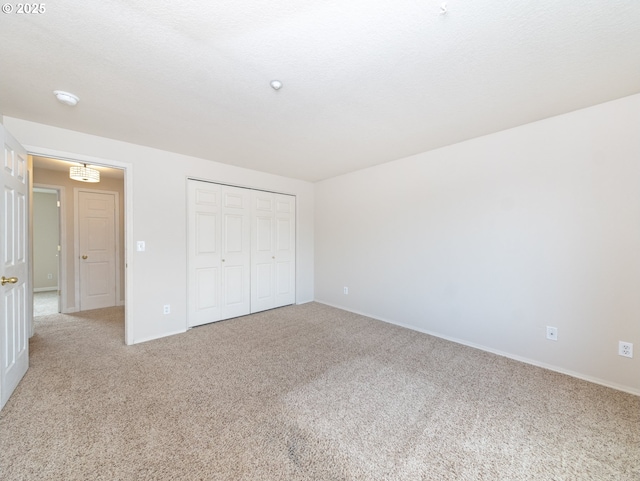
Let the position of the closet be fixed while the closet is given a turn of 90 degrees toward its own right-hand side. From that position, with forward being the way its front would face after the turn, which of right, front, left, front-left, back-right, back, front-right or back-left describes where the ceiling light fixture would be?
front-right

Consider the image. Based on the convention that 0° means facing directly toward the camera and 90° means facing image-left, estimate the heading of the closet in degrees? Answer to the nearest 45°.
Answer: approximately 315°

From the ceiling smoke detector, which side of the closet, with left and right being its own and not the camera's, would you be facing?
right

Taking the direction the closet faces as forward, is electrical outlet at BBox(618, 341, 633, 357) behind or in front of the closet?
in front

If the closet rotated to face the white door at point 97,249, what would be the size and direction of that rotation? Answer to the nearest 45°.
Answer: approximately 180°

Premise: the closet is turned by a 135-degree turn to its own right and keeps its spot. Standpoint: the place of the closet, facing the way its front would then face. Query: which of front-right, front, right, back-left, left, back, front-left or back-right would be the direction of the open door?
front-left

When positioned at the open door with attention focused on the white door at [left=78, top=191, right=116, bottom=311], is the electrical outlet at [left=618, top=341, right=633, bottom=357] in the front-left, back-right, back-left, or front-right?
back-right

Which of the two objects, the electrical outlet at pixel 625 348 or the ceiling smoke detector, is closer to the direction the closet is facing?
the electrical outlet
